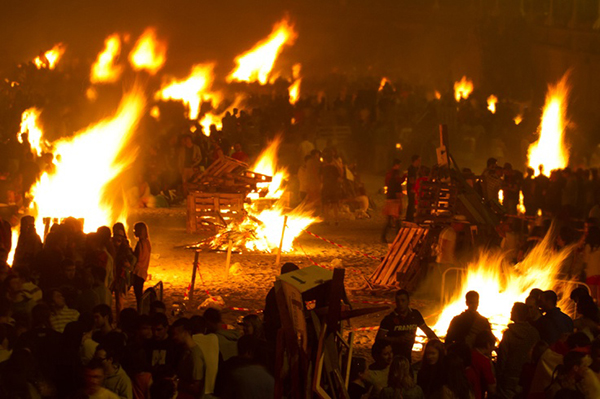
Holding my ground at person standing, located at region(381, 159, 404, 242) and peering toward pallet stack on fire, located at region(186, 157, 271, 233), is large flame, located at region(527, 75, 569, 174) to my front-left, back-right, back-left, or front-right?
back-right

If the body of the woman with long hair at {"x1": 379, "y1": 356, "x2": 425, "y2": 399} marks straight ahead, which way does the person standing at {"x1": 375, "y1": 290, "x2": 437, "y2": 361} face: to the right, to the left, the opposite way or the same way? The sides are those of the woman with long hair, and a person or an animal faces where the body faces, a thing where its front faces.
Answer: the opposite way

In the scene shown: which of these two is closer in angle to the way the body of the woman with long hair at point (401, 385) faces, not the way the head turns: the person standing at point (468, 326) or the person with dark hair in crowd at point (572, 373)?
the person standing

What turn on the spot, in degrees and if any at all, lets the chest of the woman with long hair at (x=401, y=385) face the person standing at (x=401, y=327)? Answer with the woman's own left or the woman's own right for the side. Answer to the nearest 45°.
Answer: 0° — they already face them

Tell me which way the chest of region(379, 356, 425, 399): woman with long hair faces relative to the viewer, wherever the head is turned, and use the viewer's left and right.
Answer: facing away from the viewer

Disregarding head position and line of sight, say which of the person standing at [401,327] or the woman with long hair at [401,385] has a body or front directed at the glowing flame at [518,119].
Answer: the woman with long hair

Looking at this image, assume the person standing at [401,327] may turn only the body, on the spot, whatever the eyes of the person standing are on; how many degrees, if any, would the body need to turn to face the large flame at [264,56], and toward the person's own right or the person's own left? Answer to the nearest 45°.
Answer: approximately 180°

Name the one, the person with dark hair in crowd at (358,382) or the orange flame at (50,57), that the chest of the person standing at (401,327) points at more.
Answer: the person with dark hair in crowd

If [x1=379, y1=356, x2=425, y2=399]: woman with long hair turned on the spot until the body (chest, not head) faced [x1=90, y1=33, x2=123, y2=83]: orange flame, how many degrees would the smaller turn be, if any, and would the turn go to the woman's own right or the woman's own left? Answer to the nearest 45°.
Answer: approximately 45° to the woman's own left

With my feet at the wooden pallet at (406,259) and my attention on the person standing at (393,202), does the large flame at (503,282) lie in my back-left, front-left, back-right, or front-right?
back-right

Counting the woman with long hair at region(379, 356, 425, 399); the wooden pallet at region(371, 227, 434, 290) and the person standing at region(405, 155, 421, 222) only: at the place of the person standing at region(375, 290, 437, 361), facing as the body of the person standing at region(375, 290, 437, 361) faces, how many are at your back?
2

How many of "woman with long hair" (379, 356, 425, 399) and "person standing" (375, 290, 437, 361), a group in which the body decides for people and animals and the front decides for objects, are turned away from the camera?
1

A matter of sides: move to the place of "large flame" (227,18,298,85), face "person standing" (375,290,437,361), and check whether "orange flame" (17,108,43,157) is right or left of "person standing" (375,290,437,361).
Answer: right

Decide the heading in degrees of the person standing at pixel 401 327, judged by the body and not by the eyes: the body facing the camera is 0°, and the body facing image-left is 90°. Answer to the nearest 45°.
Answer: approximately 0°

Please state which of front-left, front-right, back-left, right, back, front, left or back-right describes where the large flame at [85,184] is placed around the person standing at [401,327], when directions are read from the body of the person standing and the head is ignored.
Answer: back-right

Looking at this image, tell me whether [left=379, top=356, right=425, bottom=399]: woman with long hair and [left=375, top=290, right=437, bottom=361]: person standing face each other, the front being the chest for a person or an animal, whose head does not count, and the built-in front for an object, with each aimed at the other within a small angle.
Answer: yes
